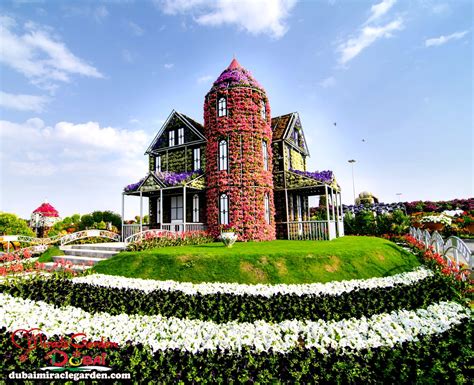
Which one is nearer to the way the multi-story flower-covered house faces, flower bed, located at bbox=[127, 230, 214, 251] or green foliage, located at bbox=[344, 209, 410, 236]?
the flower bed

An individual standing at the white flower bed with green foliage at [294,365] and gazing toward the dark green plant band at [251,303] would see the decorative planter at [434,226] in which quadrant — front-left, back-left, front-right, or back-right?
front-right

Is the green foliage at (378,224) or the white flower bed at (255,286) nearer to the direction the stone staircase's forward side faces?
the white flower bed

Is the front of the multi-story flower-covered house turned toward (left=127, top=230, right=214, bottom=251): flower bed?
yes

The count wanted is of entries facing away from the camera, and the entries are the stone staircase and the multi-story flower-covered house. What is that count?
0

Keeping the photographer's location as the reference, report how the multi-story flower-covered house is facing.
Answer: facing the viewer and to the left of the viewer

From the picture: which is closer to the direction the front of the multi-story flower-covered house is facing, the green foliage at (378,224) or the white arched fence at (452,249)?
the white arched fence

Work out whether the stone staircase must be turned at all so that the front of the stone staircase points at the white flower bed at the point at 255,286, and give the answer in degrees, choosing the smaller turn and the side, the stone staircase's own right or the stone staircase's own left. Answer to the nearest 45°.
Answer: approximately 90° to the stone staircase's own left

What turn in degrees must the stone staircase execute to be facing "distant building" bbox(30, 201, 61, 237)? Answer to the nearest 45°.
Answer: approximately 135° to its right

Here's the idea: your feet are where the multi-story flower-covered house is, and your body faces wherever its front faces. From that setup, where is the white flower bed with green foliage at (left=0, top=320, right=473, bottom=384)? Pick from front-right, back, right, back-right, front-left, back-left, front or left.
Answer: front-left

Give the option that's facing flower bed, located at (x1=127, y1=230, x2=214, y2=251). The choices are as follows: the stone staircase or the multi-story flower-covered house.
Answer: the multi-story flower-covered house

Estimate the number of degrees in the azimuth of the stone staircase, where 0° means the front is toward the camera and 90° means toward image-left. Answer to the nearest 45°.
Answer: approximately 45°

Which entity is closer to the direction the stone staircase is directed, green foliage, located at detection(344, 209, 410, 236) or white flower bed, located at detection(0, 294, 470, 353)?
the white flower bed

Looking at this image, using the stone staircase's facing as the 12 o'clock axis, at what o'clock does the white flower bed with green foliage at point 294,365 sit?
The white flower bed with green foliage is roughly at 10 o'clock from the stone staircase.

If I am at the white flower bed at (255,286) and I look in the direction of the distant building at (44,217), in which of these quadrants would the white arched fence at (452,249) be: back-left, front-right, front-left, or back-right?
back-right

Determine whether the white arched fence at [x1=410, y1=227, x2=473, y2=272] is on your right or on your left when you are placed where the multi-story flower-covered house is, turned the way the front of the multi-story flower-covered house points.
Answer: on your left
